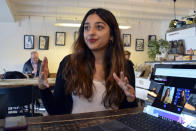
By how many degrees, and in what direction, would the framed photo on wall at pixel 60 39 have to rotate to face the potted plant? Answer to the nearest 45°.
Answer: approximately 45° to its left

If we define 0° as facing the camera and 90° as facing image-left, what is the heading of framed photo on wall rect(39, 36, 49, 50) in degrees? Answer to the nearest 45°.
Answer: approximately 0°

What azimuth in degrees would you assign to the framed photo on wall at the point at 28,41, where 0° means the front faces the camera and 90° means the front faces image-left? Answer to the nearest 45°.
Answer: approximately 0°

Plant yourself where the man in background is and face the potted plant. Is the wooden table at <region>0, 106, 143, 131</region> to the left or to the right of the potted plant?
right

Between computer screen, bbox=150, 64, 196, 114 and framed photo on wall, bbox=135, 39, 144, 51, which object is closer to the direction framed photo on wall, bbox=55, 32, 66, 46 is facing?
the computer screen

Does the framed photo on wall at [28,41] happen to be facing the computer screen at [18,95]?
yes

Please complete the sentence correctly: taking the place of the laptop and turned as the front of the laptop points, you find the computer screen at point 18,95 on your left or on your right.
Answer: on your right

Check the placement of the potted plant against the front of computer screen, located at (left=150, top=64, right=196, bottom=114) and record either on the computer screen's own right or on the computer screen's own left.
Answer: on the computer screen's own right
